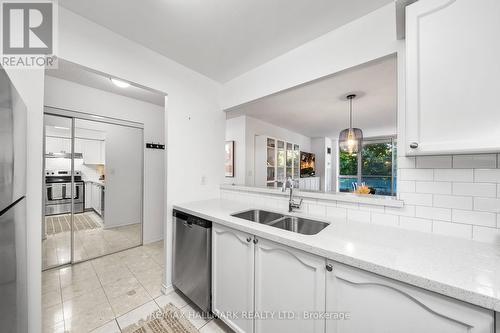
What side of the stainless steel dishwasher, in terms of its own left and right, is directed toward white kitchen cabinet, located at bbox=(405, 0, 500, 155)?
left

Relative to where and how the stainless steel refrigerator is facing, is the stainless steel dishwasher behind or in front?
in front

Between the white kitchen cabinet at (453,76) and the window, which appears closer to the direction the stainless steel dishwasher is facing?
the white kitchen cabinet

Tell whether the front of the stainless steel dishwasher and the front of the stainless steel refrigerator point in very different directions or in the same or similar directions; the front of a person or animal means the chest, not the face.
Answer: very different directions

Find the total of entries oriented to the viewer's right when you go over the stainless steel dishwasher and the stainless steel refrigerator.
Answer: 1

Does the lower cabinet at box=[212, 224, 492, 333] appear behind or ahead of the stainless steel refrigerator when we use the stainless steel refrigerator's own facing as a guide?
ahead

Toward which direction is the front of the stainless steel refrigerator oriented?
to the viewer's right

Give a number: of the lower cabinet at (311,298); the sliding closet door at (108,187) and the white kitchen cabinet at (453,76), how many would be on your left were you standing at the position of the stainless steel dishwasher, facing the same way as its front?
2

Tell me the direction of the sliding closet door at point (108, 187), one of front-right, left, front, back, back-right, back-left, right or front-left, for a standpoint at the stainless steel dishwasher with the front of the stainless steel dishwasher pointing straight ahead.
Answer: right

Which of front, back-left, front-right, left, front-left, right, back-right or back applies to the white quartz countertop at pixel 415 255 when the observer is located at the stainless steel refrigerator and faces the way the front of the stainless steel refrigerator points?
front-right
